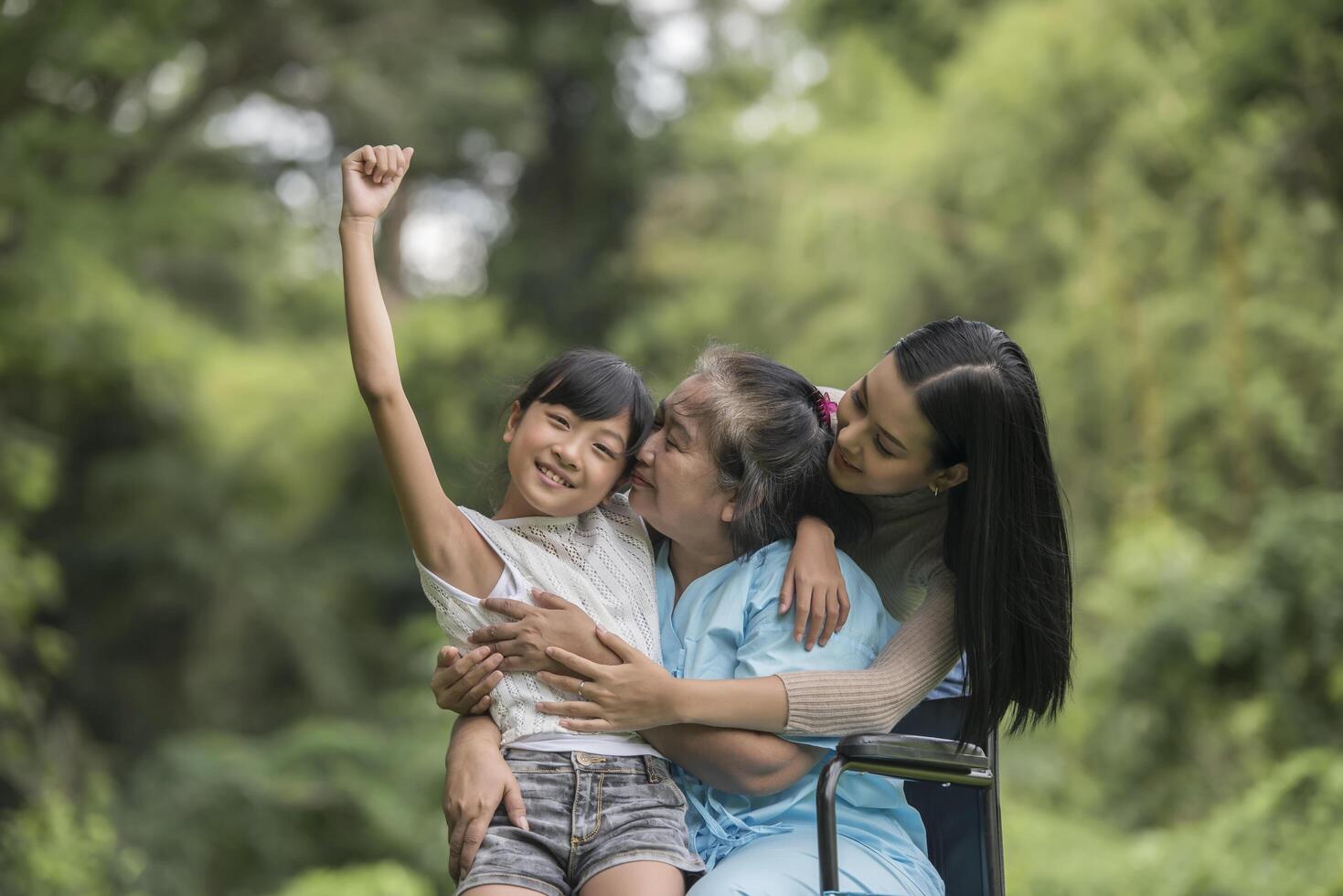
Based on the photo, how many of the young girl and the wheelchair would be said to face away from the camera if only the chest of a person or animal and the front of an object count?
0

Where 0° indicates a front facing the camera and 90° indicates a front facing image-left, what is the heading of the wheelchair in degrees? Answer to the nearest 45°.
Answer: approximately 45°

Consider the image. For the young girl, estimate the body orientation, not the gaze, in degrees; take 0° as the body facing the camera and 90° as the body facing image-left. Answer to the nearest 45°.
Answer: approximately 0°
